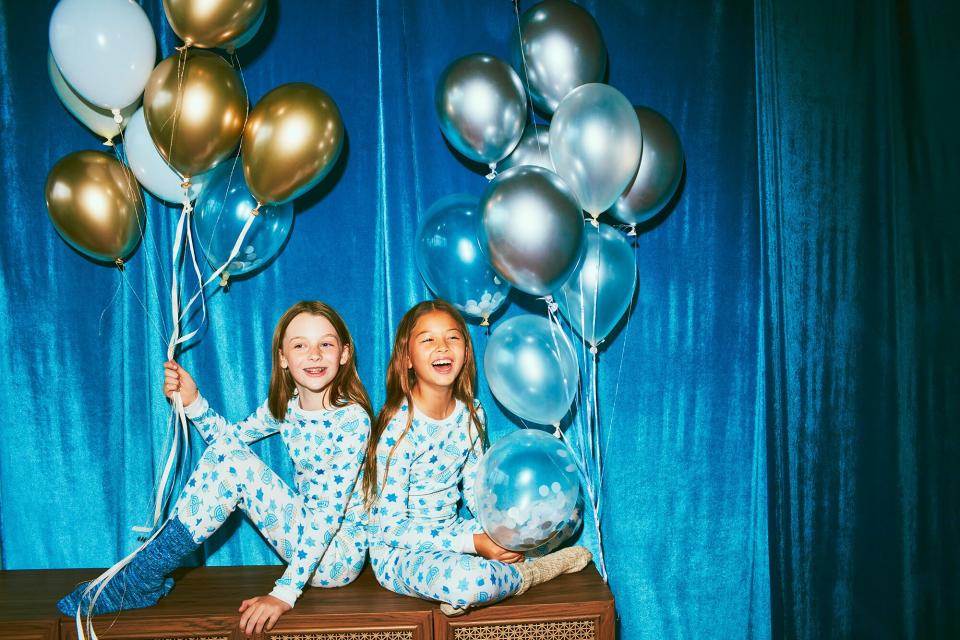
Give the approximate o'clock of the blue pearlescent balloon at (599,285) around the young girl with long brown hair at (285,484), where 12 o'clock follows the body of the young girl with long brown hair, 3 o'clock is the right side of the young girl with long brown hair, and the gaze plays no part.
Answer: The blue pearlescent balloon is roughly at 8 o'clock from the young girl with long brown hair.

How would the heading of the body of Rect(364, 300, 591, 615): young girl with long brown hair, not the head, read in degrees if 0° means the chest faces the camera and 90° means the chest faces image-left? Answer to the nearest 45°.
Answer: approximately 315°

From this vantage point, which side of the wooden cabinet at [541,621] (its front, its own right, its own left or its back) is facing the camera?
front

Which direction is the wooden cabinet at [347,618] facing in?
toward the camera

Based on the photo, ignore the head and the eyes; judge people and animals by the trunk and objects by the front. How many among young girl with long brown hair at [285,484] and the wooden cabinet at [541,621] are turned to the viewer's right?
0
